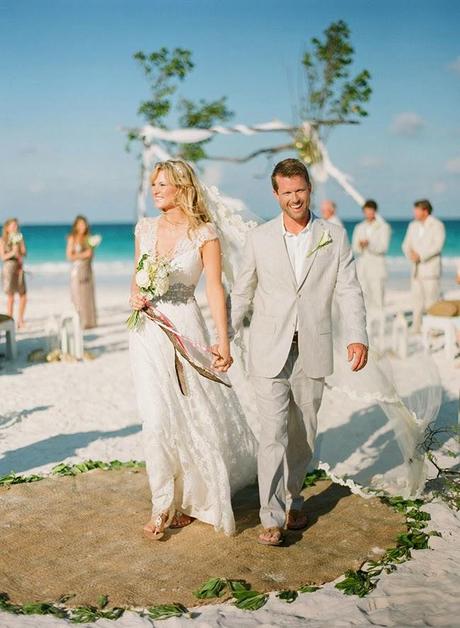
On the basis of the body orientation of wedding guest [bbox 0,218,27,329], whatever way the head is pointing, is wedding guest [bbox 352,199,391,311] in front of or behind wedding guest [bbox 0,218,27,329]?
in front

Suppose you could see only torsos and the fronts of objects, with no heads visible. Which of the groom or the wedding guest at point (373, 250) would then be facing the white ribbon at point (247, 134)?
the wedding guest

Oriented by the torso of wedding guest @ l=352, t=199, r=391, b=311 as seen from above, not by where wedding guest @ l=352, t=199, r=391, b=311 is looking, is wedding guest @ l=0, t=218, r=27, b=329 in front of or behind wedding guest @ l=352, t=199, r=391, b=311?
in front

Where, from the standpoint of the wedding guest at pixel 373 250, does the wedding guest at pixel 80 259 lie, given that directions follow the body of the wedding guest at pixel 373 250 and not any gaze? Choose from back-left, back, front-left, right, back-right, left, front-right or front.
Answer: front-right

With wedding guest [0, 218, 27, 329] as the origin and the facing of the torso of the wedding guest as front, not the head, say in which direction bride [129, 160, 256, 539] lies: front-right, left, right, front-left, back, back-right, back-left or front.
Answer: front-right

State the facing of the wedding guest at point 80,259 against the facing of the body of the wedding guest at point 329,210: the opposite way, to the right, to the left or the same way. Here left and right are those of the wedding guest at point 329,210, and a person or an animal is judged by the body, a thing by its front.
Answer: to the left

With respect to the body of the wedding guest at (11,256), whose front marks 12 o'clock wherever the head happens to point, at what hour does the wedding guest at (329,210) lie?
the wedding guest at (329,210) is roughly at 11 o'clock from the wedding guest at (11,256).

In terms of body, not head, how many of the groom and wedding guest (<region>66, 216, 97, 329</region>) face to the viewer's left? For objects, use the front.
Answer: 0

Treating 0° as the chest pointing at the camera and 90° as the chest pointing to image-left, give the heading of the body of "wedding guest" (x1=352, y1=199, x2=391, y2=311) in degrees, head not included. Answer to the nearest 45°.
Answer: approximately 45°

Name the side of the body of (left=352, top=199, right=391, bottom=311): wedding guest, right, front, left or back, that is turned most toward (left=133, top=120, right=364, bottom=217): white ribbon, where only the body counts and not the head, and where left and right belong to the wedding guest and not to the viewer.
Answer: right

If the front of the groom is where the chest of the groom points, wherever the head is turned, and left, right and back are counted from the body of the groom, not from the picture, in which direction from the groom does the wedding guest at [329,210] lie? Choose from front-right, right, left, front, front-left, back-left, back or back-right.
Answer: back

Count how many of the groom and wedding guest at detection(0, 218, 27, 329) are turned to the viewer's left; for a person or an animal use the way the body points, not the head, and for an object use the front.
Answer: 0

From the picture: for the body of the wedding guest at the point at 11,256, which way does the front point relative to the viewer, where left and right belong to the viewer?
facing the viewer and to the right of the viewer

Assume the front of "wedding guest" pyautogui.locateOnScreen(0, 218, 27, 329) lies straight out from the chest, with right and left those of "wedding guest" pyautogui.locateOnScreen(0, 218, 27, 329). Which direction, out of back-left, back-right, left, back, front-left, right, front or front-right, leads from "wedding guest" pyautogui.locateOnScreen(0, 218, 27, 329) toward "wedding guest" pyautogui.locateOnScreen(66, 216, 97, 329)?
front-left
